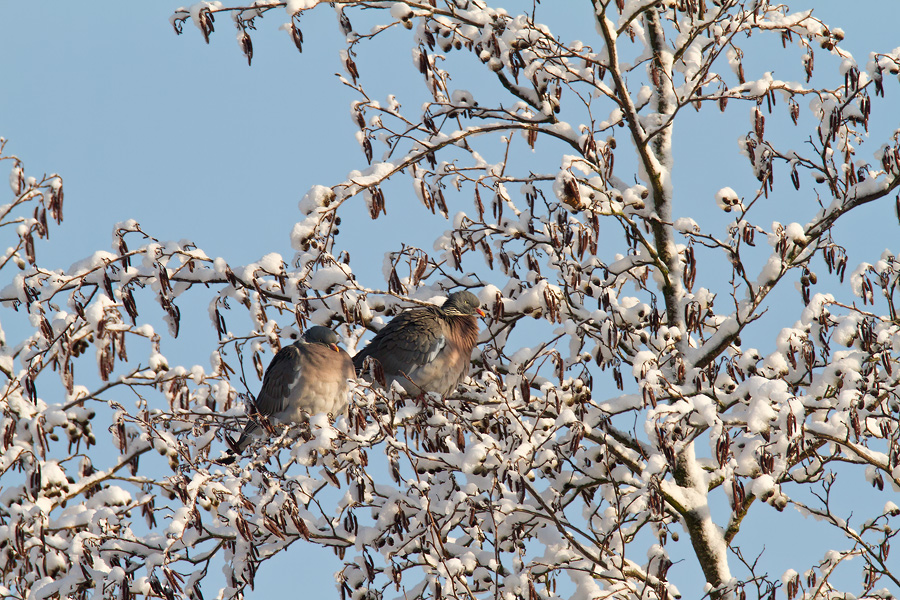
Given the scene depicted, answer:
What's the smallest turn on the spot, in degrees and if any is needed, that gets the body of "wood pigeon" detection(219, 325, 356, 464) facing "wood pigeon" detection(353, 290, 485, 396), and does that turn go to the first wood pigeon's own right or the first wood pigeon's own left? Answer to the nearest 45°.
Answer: approximately 45° to the first wood pigeon's own left

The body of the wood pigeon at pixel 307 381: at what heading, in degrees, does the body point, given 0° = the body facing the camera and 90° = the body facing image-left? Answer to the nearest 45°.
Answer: approximately 315°

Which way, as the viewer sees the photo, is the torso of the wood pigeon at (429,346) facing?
to the viewer's right
